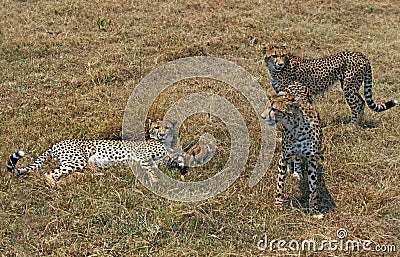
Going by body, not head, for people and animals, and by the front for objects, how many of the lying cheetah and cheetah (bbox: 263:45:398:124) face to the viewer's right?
1

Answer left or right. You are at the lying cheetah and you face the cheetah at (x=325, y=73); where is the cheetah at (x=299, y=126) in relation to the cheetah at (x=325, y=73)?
right

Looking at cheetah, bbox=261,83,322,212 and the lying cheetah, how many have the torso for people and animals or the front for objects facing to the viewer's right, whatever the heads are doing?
1

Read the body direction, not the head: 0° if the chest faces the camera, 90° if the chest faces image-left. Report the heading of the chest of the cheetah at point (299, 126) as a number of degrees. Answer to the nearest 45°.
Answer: approximately 0°

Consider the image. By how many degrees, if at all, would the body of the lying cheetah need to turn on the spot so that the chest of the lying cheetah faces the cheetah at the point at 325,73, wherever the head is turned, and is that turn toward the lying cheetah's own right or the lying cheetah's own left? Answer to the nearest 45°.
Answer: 0° — it already faces it

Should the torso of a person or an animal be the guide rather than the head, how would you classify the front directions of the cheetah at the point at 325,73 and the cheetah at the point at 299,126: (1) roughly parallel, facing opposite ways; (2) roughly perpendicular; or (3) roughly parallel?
roughly perpendicular

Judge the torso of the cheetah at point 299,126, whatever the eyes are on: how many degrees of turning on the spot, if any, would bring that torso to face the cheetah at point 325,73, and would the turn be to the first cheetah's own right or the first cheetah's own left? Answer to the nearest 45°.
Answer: approximately 180°

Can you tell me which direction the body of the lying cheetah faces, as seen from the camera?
to the viewer's right

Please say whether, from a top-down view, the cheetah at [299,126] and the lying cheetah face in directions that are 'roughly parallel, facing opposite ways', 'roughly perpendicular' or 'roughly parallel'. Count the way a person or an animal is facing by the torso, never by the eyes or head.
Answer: roughly perpendicular

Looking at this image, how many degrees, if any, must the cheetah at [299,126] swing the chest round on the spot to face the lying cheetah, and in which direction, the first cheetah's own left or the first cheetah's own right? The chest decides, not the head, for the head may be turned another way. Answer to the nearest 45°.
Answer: approximately 90° to the first cheetah's own right

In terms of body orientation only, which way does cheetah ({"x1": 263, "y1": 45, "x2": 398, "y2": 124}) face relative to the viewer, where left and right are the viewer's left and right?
facing to the left of the viewer
